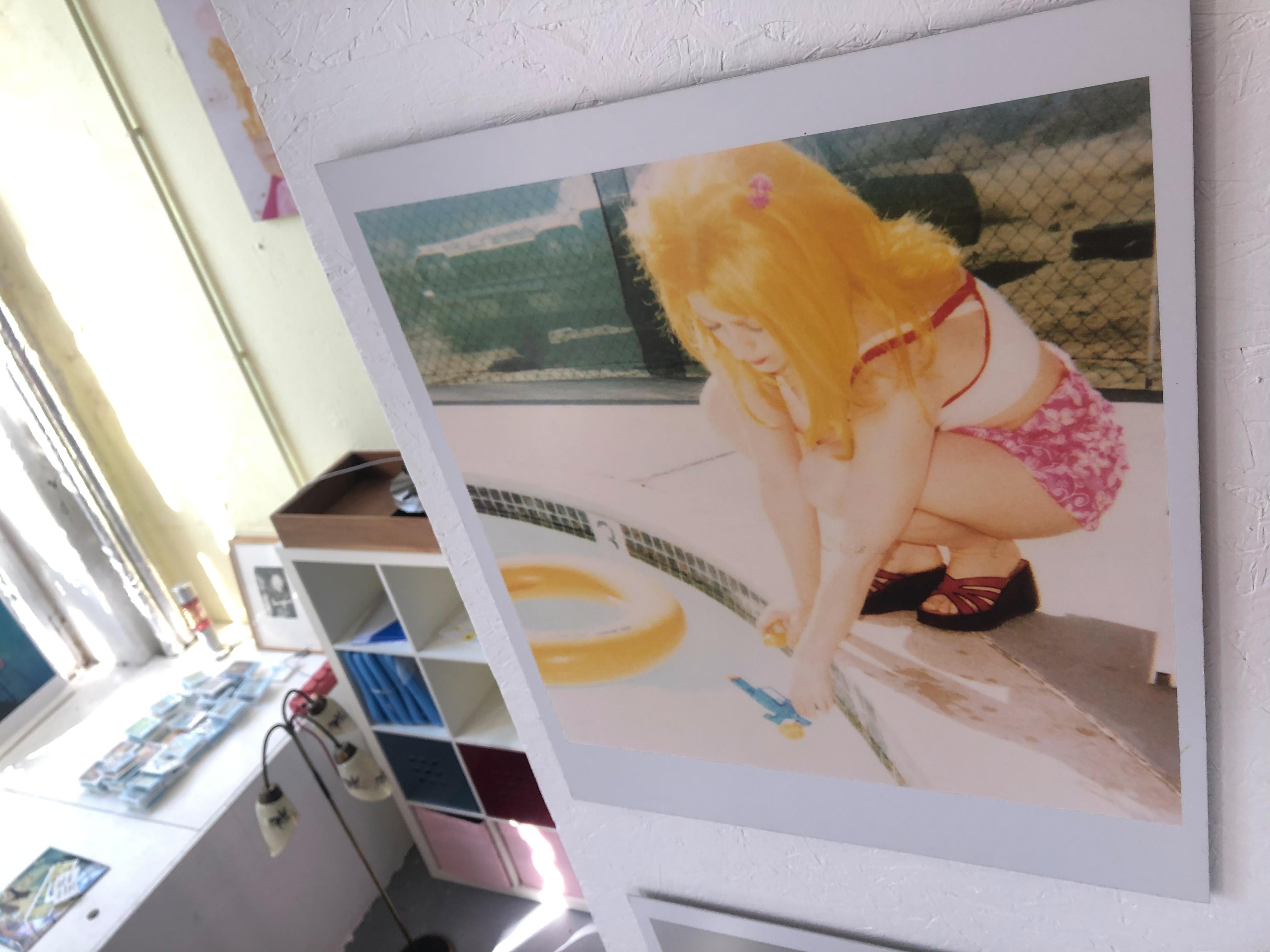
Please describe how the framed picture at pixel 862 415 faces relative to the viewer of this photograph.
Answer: facing the viewer and to the left of the viewer

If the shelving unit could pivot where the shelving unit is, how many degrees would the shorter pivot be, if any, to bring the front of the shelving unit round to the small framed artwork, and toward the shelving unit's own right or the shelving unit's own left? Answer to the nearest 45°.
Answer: approximately 90° to the shelving unit's own right

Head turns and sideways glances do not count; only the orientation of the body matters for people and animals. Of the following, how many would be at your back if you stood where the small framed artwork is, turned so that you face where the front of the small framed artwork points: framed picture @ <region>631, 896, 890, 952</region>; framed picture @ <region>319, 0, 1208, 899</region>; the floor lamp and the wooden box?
0

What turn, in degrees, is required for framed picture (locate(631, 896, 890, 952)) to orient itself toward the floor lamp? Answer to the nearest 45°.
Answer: approximately 90° to its right

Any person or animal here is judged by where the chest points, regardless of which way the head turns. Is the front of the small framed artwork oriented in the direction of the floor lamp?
yes

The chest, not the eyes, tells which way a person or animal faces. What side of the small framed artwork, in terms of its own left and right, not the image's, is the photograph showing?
front

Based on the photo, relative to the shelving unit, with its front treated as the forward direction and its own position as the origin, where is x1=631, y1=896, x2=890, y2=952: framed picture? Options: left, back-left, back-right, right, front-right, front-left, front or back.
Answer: front-left

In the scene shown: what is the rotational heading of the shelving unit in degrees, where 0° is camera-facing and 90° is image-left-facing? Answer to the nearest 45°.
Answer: approximately 45°

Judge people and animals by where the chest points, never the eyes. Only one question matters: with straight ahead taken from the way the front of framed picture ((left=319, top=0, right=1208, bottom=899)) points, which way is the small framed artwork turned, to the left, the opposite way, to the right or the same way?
to the left

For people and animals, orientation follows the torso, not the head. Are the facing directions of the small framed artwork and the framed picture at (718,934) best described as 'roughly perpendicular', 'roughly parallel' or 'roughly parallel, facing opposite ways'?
roughly perpendicular

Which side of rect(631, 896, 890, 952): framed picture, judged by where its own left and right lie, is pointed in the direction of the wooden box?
right

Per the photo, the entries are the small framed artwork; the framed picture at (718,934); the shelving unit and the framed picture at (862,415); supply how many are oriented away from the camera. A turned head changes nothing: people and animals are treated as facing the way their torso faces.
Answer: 0

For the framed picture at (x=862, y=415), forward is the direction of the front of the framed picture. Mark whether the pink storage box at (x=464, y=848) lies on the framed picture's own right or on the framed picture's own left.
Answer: on the framed picture's own right

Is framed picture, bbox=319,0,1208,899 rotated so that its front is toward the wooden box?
no

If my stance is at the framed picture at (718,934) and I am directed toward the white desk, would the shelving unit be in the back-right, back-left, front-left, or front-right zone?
front-right
